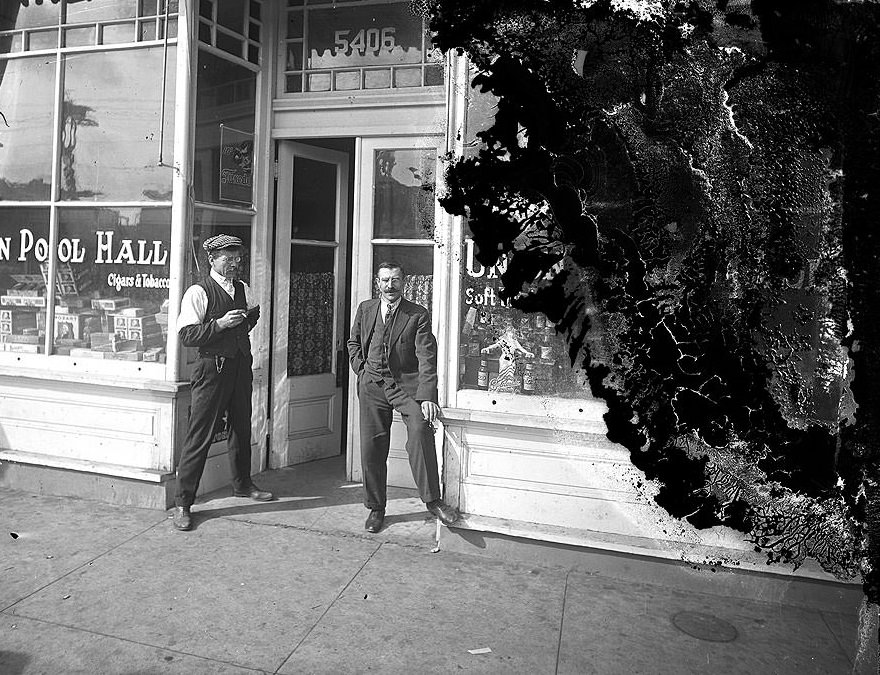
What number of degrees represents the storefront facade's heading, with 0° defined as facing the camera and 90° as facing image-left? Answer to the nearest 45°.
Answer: approximately 0°

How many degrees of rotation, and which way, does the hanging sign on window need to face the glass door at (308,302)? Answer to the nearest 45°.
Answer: approximately 90° to its left

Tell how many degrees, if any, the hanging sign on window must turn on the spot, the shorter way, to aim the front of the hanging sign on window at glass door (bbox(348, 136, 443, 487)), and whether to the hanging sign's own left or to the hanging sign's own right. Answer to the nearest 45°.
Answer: approximately 45° to the hanging sign's own left

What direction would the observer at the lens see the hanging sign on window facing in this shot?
facing the viewer and to the right of the viewer

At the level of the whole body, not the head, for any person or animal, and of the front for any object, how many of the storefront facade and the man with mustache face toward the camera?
2

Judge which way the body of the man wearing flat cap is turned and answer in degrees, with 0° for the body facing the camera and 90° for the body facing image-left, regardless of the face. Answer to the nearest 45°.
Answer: approximately 315°

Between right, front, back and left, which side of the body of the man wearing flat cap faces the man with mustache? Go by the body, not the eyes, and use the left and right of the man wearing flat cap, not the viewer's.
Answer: front
